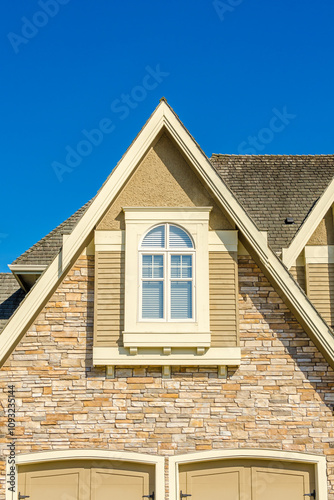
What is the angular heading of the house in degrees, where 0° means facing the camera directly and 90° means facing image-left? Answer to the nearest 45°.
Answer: approximately 0°
